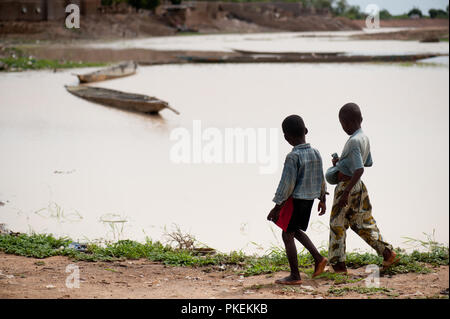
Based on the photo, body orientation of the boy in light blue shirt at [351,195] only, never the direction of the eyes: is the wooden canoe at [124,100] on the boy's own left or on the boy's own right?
on the boy's own right

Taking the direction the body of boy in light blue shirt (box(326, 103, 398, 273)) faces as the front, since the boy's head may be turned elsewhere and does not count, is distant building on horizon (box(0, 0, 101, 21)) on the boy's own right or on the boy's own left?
on the boy's own right

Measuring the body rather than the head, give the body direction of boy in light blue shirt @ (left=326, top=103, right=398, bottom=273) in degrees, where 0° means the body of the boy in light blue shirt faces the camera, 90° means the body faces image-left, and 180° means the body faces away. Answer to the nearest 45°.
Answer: approximately 90°
